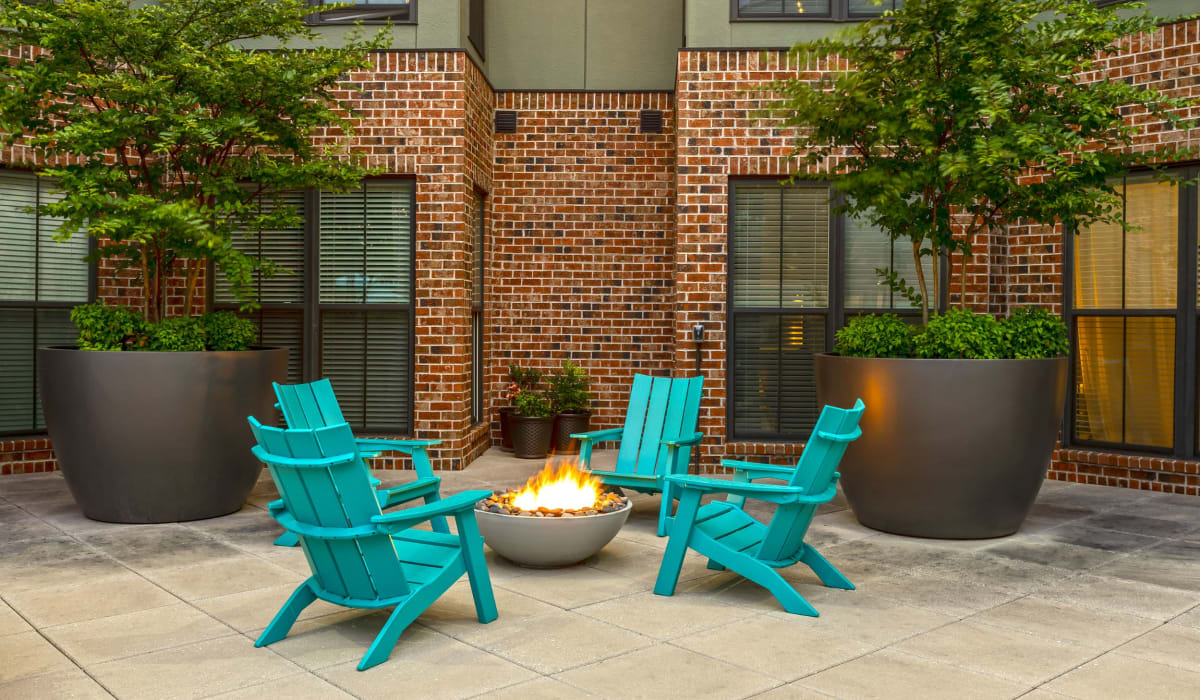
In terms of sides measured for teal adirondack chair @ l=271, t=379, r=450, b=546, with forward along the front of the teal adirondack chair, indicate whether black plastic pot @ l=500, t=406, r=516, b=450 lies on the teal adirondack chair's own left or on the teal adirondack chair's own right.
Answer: on the teal adirondack chair's own left

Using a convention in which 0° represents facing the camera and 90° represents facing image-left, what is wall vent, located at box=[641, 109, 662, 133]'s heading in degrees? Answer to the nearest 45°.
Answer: approximately 0°

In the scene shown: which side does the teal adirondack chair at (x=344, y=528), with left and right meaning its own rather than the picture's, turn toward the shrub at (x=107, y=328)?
left

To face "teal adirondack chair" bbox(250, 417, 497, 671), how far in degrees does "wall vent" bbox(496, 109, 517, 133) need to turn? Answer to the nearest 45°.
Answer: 0° — it already faces it

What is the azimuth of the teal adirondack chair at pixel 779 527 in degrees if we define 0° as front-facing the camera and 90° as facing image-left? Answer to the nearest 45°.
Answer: approximately 135°

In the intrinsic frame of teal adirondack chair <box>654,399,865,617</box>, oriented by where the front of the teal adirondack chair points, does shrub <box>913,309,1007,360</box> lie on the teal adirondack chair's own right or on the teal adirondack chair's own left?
on the teal adirondack chair's own right

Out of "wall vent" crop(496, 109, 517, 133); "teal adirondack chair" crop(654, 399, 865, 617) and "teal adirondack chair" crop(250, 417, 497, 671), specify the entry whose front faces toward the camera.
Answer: the wall vent

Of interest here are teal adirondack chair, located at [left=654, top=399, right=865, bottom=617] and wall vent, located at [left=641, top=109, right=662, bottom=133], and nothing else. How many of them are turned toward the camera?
1

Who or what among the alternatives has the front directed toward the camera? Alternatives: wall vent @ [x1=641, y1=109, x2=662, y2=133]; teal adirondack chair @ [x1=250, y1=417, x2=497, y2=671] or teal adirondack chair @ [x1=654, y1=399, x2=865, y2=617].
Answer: the wall vent

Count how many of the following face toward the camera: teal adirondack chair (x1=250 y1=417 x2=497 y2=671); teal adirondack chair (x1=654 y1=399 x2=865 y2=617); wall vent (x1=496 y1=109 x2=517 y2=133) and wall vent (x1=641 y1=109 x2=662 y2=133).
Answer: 2

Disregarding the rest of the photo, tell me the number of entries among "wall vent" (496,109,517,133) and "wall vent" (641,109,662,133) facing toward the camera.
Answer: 2
